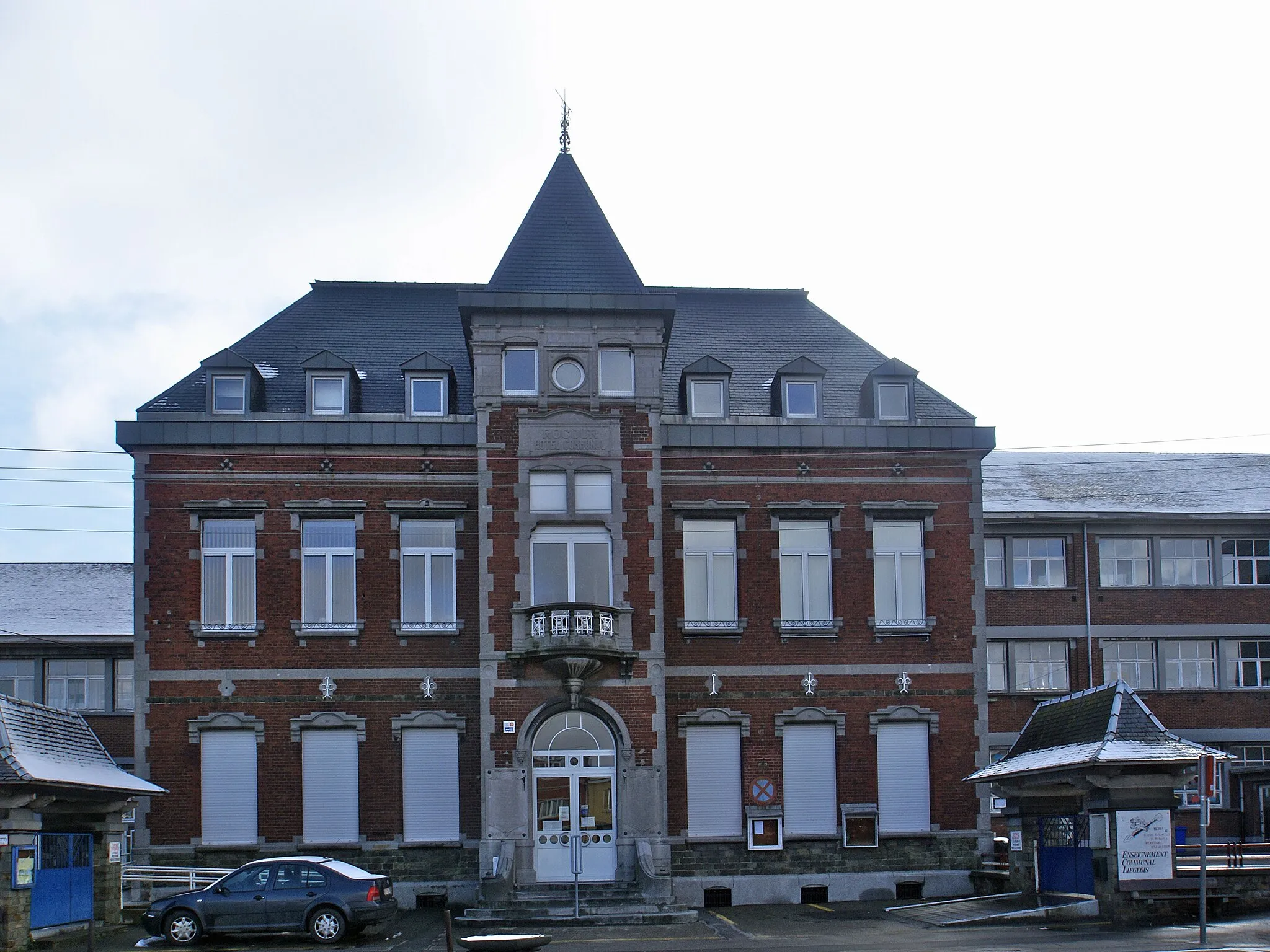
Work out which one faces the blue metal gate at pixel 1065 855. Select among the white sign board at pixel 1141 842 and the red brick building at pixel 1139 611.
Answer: the red brick building

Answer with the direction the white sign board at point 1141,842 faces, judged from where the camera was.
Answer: facing the viewer

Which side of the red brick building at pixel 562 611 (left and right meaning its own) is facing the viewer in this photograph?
front

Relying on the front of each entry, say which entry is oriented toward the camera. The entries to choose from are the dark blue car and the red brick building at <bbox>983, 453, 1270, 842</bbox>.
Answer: the red brick building

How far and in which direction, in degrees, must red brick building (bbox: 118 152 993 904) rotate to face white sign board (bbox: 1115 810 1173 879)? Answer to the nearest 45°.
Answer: approximately 45° to its left

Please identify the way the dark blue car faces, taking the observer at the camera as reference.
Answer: facing to the left of the viewer

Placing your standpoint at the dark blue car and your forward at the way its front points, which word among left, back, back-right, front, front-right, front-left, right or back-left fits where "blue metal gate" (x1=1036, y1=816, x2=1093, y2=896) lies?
back

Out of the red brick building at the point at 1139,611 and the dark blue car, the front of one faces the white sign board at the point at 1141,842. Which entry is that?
the red brick building

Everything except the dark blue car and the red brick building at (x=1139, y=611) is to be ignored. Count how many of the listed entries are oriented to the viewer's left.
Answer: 1

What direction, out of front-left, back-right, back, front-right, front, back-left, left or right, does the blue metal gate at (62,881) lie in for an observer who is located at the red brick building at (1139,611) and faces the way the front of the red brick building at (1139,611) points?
front-right

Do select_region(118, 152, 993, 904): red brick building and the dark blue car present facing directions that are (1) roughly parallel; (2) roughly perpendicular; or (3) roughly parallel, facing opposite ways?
roughly perpendicular

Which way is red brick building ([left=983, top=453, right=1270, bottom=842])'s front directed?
toward the camera

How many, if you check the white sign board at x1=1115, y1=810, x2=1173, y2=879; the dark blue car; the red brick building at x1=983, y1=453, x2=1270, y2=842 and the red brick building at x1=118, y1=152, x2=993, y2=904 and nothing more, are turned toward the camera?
3

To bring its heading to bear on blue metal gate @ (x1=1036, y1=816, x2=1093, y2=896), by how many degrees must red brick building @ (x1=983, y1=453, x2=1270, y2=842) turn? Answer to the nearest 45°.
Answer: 0° — it already faces it

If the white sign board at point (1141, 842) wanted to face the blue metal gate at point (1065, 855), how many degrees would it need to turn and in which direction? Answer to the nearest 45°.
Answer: approximately 135° to its right
